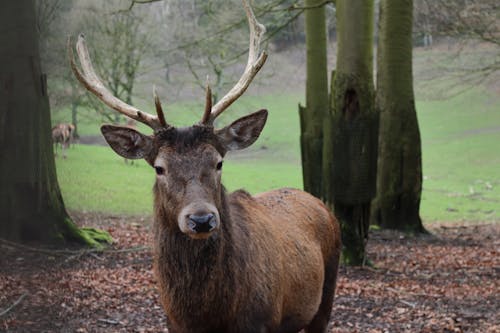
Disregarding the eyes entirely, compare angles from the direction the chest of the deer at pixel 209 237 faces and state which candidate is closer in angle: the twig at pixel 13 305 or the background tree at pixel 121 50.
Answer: the twig

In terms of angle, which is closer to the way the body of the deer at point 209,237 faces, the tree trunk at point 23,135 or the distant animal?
the tree trunk

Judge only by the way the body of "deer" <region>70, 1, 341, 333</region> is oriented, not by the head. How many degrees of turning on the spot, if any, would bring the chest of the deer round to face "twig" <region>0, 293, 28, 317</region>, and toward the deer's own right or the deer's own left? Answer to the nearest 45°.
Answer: approximately 45° to the deer's own right

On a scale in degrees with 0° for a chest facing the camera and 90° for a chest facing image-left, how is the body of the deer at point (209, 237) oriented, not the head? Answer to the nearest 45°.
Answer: approximately 45°

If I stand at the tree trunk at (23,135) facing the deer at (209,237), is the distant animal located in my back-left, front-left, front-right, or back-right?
back-left

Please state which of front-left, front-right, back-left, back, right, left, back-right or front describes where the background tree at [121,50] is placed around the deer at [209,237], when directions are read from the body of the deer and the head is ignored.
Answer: back-right

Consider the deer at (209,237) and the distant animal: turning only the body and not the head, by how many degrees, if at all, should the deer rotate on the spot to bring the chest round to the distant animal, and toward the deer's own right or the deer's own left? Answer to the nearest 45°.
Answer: approximately 90° to the deer's own right

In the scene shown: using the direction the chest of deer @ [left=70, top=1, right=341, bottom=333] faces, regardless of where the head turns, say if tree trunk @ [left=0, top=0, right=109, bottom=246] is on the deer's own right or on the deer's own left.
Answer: on the deer's own right
